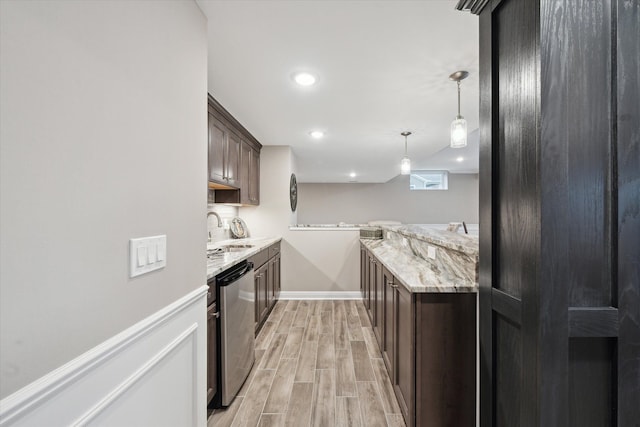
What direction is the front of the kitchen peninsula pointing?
to the viewer's left

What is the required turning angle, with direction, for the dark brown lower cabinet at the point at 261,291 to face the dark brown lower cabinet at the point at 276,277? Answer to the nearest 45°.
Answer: approximately 90° to its left

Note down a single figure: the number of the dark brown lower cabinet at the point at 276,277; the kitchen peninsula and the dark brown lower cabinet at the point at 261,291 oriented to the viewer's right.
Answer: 2

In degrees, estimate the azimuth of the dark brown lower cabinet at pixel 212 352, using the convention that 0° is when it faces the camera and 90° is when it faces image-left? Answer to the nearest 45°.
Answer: approximately 270°

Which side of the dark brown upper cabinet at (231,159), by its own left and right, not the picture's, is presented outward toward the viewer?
right

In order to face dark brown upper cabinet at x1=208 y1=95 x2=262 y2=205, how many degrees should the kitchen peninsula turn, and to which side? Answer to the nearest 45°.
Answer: approximately 45° to its right

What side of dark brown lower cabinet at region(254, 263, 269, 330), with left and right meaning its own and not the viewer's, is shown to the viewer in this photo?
right

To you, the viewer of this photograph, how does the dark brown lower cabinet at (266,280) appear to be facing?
facing to the right of the viewer

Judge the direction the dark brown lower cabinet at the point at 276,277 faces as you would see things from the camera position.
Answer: facing to the right of the viewer

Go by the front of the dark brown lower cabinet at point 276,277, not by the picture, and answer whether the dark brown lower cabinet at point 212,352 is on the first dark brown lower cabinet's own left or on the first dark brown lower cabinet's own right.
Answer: on the first dark brown lower cabinet's own right
